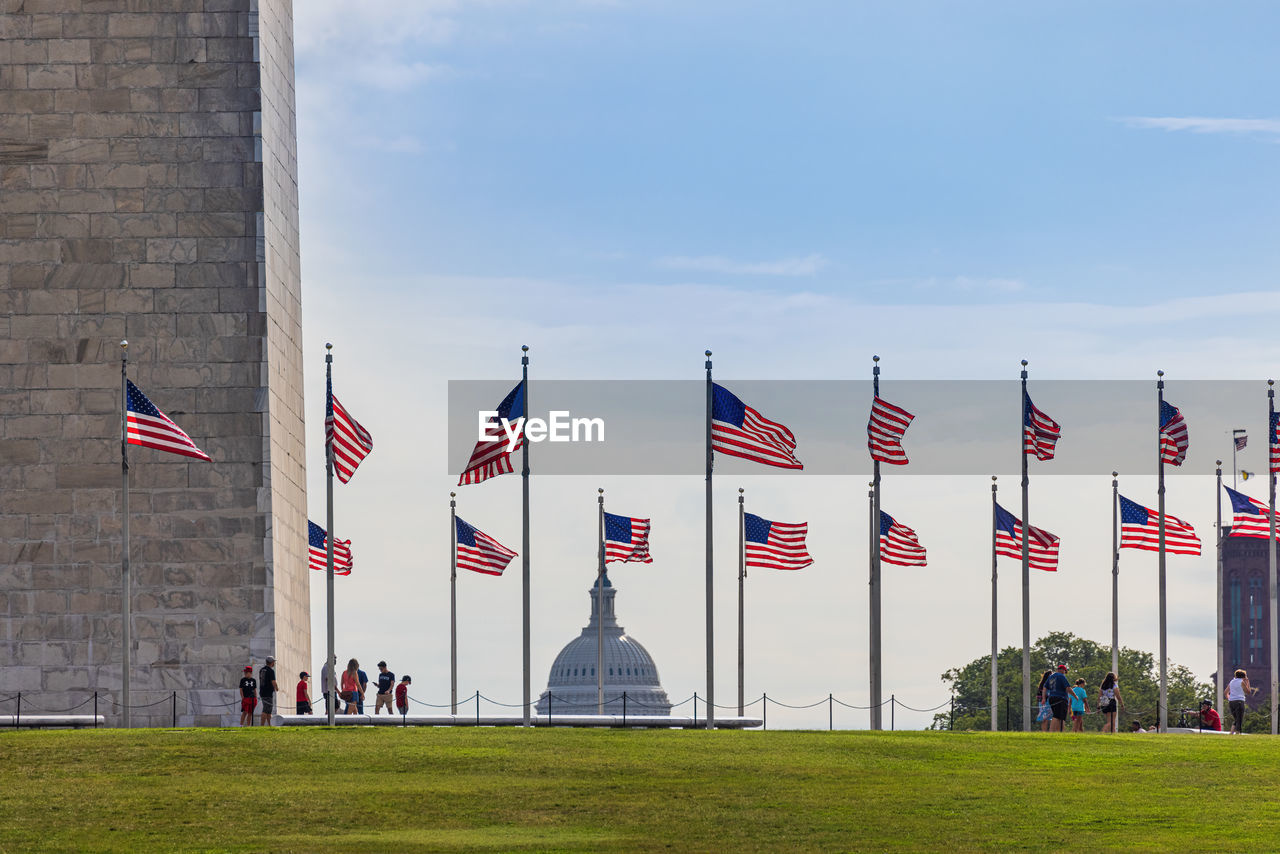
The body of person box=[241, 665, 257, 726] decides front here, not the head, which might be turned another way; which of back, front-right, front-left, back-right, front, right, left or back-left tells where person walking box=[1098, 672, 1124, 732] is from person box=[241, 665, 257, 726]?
left

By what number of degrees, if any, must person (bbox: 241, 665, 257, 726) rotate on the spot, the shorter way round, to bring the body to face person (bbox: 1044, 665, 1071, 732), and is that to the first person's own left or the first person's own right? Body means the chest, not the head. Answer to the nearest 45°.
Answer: approximately 90° to the first person's own left

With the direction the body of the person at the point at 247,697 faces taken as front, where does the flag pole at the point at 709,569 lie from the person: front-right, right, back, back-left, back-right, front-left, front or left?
left

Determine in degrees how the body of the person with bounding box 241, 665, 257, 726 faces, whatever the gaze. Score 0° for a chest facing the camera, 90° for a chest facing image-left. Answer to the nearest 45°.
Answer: approximately 0°
